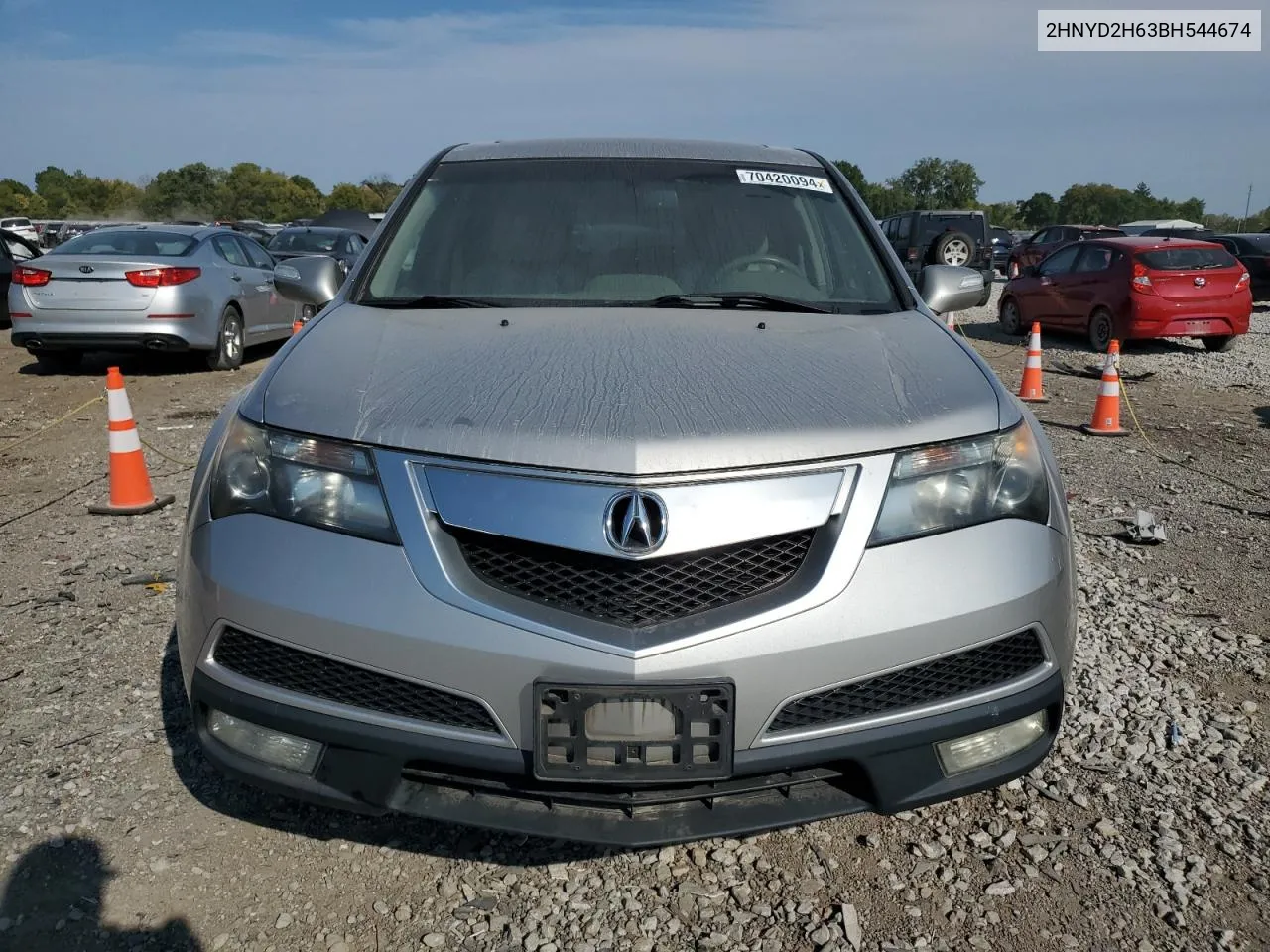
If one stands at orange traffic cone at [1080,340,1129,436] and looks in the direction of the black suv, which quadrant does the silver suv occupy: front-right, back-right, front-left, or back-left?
back-left

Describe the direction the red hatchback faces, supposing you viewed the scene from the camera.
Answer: facing away from the viewer and to the left of the viewer

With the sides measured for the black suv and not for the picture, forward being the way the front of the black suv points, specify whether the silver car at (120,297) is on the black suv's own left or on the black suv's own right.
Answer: on the black suv's own left

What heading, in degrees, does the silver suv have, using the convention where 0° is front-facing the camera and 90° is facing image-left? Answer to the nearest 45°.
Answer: approximately 0°

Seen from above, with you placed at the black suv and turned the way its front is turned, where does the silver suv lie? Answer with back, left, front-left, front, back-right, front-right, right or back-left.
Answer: back-left

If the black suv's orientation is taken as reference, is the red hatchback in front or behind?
behind

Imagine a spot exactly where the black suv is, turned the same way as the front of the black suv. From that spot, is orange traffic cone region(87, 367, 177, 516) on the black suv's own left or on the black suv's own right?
on the black suv's own left

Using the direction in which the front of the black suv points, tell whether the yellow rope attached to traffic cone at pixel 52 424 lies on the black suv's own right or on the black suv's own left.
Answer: on the black suv's own left

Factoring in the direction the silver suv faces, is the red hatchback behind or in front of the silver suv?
behind

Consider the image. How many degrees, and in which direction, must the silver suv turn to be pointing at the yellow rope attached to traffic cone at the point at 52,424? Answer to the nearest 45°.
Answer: approximately 135° to its right

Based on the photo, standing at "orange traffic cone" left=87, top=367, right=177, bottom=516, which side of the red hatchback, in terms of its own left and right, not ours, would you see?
left

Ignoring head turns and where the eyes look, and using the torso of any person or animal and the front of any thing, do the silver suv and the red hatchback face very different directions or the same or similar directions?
very different directions

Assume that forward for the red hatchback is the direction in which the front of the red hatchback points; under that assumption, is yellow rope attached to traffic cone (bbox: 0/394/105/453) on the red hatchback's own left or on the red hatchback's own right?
on the red hatchback's own left
